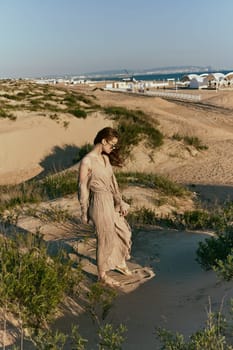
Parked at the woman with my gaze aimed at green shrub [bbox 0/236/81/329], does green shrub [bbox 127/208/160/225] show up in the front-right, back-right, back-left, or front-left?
back-right

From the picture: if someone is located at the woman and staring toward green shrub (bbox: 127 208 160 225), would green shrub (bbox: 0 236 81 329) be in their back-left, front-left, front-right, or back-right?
back-left

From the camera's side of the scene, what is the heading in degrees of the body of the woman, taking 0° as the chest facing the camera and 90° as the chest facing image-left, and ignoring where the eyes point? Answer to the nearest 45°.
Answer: approximately 315°

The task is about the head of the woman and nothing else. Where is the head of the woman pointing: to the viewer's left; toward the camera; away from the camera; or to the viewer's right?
to the viewer's right

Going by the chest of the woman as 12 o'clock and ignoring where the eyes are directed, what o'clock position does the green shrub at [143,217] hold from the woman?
The green shrub is roughly at 8 o'clock from the woman.

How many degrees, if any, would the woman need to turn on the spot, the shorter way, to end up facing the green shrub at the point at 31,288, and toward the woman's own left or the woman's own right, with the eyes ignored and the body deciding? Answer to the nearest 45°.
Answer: approximately 90° to the woman's own right
